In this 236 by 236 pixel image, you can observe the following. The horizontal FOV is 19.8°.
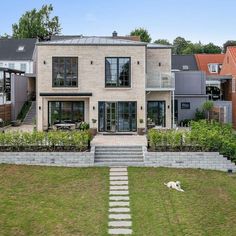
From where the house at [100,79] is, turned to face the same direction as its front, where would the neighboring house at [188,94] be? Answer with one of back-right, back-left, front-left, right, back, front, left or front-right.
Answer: back-left

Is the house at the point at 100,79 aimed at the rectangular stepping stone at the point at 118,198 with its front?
yes

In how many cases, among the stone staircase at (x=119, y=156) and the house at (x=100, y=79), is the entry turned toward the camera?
2

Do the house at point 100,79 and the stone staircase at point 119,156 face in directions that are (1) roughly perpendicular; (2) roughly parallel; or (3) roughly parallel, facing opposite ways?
roughly parallel

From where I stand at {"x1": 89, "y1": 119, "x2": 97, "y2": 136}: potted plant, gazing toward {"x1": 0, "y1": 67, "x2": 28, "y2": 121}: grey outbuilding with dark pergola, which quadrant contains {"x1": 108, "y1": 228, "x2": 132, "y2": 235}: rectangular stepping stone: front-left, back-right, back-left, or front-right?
back-left

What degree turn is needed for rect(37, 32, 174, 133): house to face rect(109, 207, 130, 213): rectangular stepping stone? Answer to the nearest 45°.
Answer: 0° — it already faces it

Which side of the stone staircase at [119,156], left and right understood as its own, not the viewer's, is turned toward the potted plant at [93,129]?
back

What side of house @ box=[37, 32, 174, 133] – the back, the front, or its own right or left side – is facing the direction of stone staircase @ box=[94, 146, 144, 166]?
front

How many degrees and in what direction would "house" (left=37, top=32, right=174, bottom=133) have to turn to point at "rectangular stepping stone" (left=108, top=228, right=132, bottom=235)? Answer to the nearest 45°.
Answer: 0° — it already faces it

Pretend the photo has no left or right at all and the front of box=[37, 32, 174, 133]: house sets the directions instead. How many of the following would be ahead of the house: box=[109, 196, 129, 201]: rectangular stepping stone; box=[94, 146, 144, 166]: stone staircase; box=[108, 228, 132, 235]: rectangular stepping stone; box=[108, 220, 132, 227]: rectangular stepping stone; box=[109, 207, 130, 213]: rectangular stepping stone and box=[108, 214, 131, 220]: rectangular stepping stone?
6

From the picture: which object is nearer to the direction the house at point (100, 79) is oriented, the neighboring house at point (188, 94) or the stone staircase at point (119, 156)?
the stone staircase

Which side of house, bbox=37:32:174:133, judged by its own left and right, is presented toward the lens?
front

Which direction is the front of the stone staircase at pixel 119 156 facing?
toward the camera

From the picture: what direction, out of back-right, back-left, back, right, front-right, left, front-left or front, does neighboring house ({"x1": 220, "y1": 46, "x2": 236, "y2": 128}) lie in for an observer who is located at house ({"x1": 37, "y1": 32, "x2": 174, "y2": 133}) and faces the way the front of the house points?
back-left

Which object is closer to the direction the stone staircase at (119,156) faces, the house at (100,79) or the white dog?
the white dog

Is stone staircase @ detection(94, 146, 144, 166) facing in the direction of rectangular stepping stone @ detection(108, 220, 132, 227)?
yes

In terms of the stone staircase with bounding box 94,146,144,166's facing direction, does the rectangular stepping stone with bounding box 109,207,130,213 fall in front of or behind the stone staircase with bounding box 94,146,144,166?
in front
